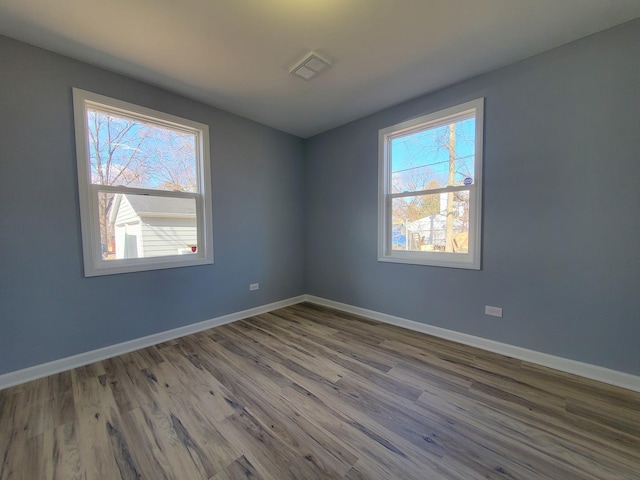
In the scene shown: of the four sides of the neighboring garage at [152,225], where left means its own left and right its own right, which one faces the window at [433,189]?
left

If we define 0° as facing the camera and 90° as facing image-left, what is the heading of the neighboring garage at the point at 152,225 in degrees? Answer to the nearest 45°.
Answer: approximately 45°
